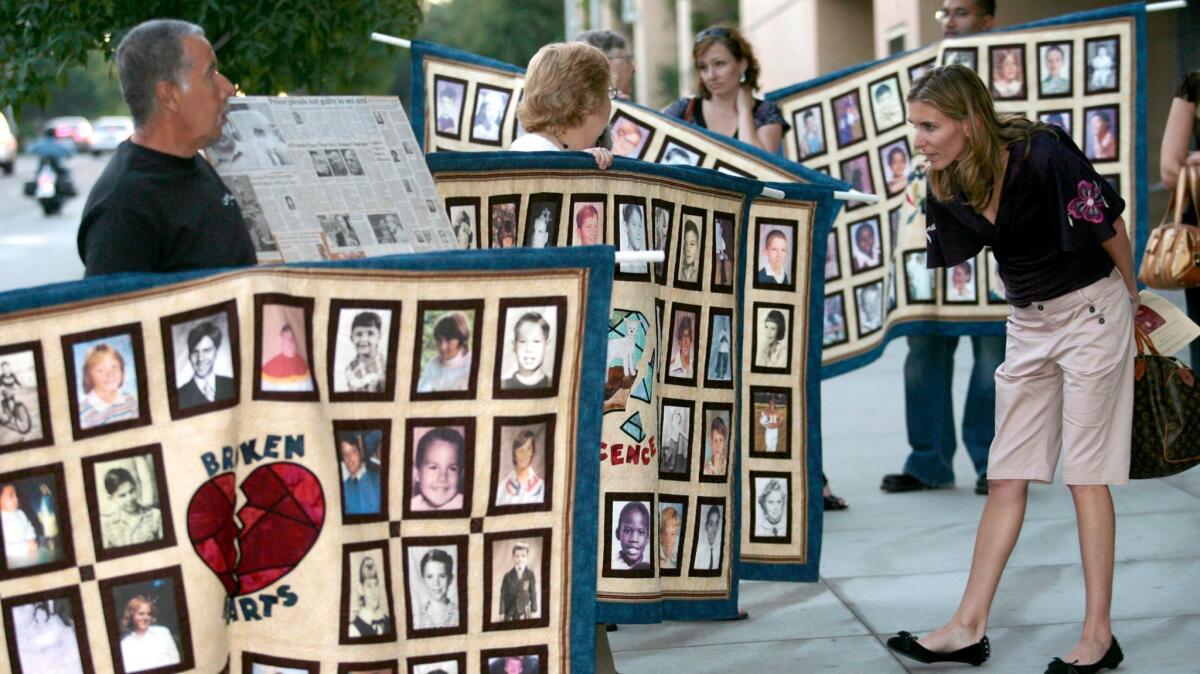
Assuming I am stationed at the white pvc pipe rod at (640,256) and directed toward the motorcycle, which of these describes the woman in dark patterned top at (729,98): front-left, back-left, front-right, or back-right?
front-right

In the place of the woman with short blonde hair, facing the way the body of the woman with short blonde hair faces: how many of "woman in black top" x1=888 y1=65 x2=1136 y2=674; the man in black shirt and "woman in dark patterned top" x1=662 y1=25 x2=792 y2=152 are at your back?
1

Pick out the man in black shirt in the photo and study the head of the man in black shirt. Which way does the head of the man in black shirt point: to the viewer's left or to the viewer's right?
to the viewer's right

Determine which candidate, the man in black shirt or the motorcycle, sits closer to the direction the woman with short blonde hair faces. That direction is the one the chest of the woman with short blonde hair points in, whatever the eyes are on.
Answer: the motorcycle

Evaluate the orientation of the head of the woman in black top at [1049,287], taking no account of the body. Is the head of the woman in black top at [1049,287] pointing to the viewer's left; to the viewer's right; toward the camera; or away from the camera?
to the viewer's left

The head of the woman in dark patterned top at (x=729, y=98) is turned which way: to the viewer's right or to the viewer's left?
to the viewer's left

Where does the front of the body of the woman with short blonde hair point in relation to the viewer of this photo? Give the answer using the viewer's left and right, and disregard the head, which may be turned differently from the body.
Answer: facing away from the viewer and to the right of the viewer

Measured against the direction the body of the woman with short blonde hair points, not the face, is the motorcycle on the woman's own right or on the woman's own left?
on the woman's own left
